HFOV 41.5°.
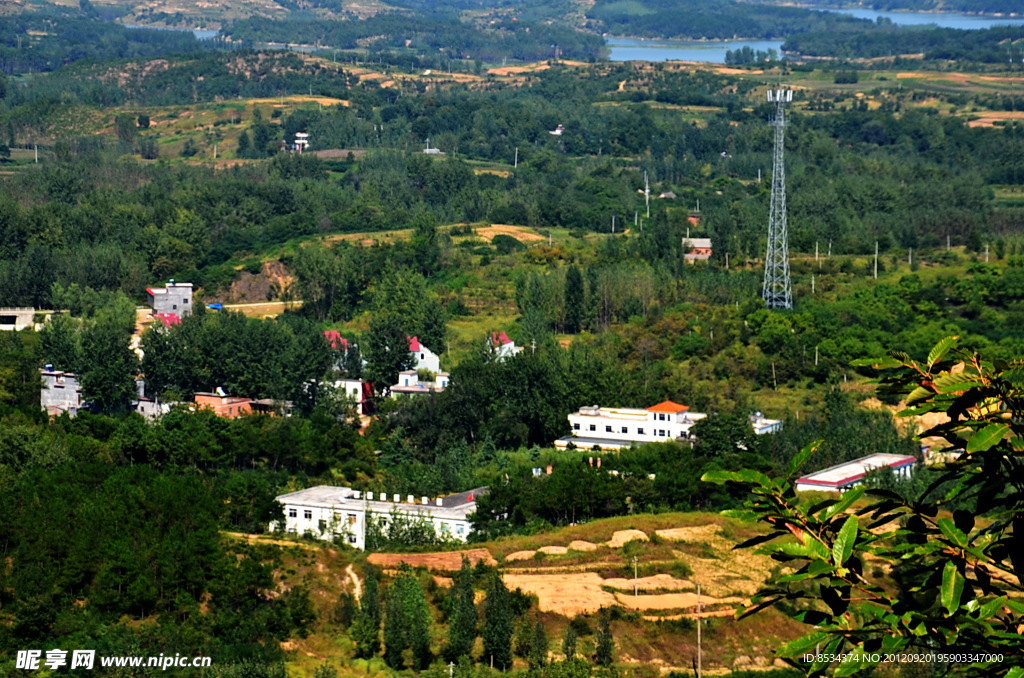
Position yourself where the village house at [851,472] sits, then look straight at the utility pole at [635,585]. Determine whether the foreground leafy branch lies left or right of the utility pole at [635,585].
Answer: left

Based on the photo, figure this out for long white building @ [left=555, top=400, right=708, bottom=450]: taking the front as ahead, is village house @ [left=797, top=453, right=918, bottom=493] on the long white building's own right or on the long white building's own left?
on the long white building's own left

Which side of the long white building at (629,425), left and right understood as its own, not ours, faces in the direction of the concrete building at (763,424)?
left

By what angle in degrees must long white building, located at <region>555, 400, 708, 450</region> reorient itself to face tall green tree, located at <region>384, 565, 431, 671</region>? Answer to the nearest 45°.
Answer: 0° — it already faces it

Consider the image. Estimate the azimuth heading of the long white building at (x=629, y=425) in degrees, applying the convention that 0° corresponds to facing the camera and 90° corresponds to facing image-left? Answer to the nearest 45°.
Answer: approximately 0°

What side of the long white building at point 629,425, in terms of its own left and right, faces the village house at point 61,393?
right

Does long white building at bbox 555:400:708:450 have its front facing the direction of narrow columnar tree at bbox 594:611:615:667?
yes

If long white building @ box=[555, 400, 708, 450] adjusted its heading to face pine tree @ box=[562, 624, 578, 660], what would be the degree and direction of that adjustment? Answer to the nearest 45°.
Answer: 0° — it already faces it

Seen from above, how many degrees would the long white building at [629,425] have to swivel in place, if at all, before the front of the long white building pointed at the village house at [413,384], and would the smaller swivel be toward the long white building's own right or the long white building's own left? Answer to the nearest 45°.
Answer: approximately 135° to the long white building's own right
